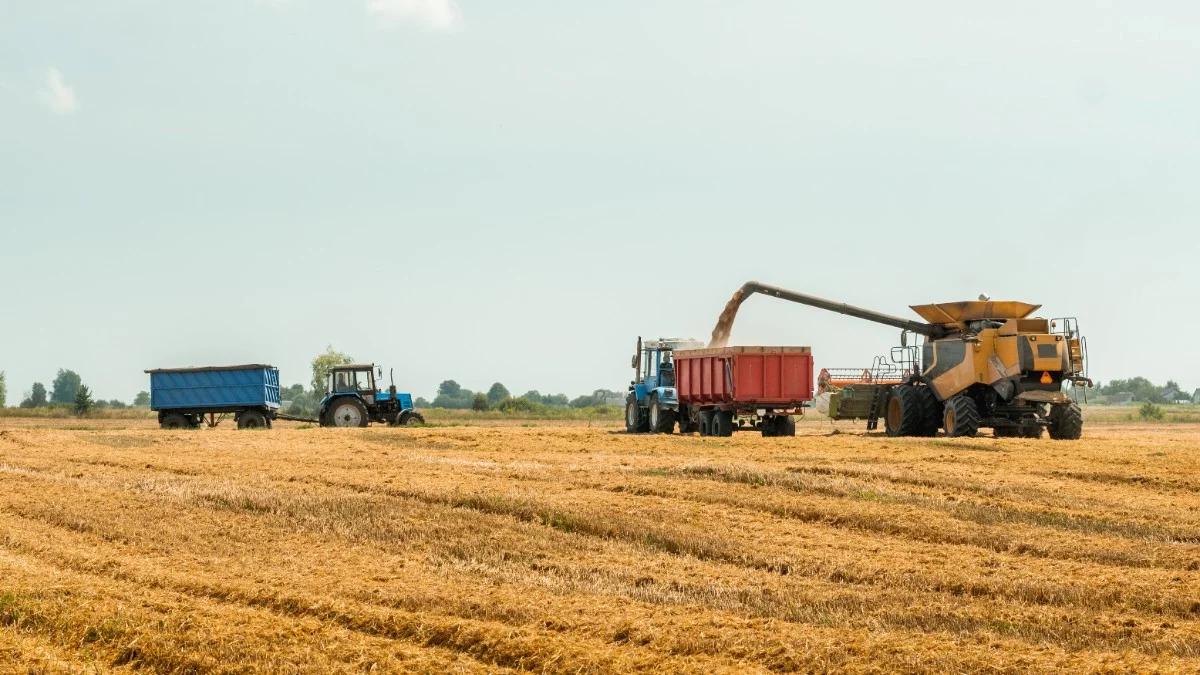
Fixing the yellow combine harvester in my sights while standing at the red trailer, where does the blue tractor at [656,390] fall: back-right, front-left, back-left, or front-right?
back-left

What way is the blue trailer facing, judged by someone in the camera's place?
facing to the right of the viewer

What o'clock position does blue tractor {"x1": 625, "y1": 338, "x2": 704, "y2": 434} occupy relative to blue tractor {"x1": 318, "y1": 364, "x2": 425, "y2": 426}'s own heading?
blue tractor {"x1": 625, "y1": 338, "x2": 704, "y2": 434} is roughly at 1 o'clock from blue tractor {"x1": 318, "y1": 364, "x2": 425, "y2": 426}.

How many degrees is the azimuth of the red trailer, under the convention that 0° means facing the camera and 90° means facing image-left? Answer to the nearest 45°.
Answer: approximately 135°

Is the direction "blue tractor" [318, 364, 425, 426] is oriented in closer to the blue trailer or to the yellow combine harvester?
the yellow combine harvester

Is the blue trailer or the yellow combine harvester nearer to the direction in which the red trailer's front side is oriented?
the blue trailer

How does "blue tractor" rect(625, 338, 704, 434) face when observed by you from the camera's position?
facing away from the viewer and to the left of the viewer

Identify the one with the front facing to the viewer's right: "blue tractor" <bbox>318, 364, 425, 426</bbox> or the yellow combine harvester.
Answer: the blue tractor

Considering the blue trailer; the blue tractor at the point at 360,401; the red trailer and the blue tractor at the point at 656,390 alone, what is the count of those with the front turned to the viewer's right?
2

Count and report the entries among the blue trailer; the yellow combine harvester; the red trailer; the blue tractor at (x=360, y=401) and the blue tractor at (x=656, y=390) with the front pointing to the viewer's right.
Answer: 2

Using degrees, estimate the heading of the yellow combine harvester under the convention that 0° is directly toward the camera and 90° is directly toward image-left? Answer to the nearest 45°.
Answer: approximately 135°

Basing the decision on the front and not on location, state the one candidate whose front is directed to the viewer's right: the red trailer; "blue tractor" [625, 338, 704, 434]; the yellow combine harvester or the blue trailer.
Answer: the blue trailer

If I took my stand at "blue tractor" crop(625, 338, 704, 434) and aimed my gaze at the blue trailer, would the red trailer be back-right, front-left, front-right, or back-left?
back-left

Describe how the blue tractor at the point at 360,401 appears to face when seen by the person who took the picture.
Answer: facing to the right of the viewer
